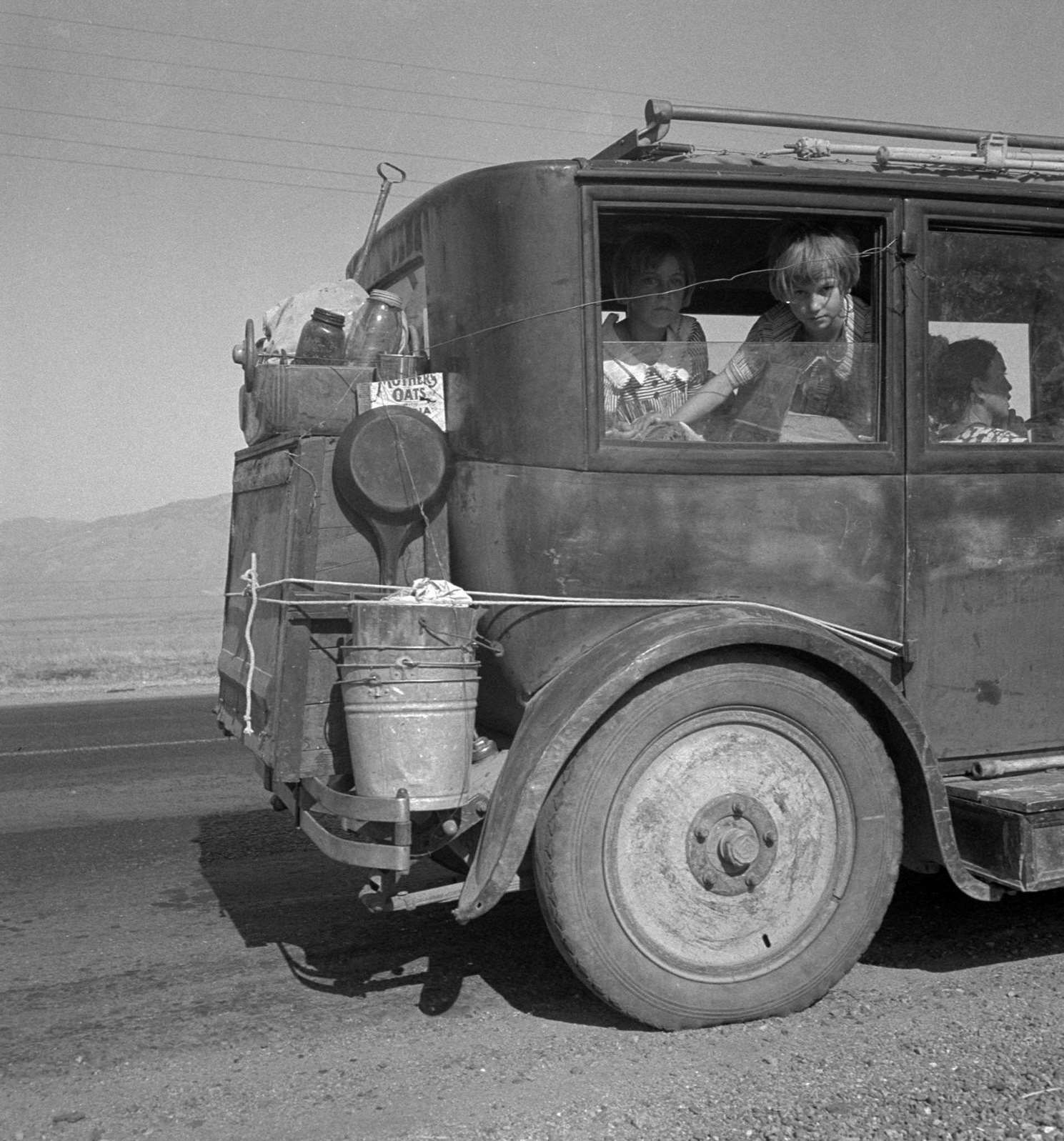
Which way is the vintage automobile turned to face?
to the viewer's right
